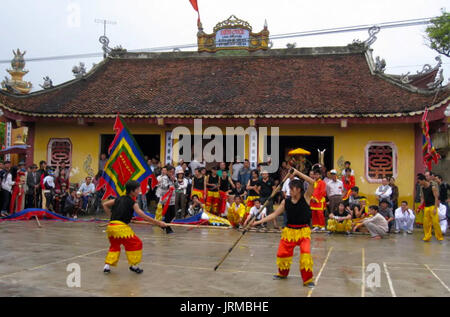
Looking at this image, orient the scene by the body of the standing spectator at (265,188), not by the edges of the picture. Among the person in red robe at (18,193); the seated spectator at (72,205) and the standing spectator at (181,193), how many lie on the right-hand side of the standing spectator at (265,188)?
3

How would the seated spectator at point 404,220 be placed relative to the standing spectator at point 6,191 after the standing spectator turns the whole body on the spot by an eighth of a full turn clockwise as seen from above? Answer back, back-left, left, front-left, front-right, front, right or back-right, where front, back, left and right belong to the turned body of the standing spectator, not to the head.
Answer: front

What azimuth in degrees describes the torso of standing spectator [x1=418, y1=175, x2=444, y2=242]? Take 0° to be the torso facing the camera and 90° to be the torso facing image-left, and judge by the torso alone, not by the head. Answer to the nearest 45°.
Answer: approximately 45°

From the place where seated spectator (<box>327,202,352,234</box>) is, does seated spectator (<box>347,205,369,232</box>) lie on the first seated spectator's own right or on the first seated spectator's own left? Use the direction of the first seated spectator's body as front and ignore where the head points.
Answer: on the first seated spectator's own left

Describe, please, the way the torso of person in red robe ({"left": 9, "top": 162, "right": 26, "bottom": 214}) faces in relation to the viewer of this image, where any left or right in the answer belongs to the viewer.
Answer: facing the viewer and to the right of the viewer

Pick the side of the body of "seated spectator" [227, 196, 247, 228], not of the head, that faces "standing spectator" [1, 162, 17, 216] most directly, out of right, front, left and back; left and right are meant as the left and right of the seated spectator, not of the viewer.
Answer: right

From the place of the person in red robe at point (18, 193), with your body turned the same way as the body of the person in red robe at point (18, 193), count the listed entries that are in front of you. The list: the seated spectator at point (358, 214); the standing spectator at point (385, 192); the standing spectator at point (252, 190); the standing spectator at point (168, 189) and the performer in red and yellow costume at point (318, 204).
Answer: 5

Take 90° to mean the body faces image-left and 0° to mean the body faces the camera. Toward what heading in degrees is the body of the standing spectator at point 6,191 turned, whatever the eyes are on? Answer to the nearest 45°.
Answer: approximately 270°

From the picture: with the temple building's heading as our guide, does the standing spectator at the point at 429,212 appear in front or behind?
in front

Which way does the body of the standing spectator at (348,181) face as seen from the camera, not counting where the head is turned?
toward the camera

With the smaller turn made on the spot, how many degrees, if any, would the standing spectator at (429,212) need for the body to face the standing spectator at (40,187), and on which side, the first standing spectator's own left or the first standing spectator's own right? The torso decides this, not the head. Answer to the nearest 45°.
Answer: approximately 45° to the first standing spectator's own right

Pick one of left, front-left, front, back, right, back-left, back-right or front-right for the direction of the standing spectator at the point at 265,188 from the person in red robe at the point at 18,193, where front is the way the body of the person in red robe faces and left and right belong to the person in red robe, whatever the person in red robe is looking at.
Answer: front

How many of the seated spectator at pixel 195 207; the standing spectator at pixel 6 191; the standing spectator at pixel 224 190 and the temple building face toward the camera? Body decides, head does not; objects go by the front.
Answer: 3

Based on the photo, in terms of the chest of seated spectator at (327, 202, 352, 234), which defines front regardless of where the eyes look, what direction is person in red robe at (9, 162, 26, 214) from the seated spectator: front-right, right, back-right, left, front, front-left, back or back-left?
right

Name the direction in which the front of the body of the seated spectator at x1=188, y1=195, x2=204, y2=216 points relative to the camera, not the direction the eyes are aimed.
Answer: toward the camera

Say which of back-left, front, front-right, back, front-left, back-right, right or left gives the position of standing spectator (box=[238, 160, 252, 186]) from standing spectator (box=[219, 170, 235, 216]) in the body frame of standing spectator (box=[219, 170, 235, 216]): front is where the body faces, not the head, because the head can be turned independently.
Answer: back-left

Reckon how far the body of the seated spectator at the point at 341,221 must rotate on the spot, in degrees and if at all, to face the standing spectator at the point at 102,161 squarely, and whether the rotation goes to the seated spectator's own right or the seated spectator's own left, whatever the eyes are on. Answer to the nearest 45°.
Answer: approximately 90° to the seated spectator's own right

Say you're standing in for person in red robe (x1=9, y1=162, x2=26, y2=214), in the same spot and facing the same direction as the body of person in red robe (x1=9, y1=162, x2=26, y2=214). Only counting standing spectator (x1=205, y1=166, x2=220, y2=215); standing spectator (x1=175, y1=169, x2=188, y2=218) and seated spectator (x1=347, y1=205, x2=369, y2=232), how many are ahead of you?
3

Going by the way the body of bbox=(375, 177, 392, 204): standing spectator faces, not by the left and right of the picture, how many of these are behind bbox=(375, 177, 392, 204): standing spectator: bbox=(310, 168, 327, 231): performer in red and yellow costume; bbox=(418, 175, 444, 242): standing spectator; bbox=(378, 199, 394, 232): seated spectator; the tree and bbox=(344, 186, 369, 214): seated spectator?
1

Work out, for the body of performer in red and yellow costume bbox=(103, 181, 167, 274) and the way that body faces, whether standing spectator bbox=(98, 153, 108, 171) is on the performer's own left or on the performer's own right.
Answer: on the performer's own left
